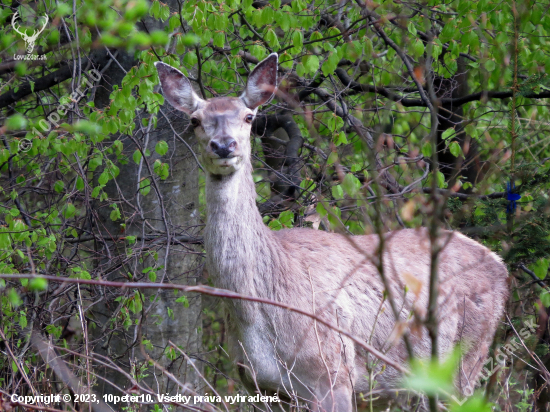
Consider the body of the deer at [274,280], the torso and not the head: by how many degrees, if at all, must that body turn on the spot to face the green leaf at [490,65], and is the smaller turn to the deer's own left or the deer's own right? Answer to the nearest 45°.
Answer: approximately 180°

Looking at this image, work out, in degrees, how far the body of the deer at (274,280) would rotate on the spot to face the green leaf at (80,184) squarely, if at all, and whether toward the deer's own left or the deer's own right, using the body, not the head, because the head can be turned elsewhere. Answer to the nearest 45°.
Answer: approximately 90° to the deer's own right

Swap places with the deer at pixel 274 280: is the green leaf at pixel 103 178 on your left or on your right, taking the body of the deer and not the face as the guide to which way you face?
on your right

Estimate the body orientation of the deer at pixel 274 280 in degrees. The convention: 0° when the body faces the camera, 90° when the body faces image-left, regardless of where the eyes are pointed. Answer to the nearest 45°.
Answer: approximately 45°
